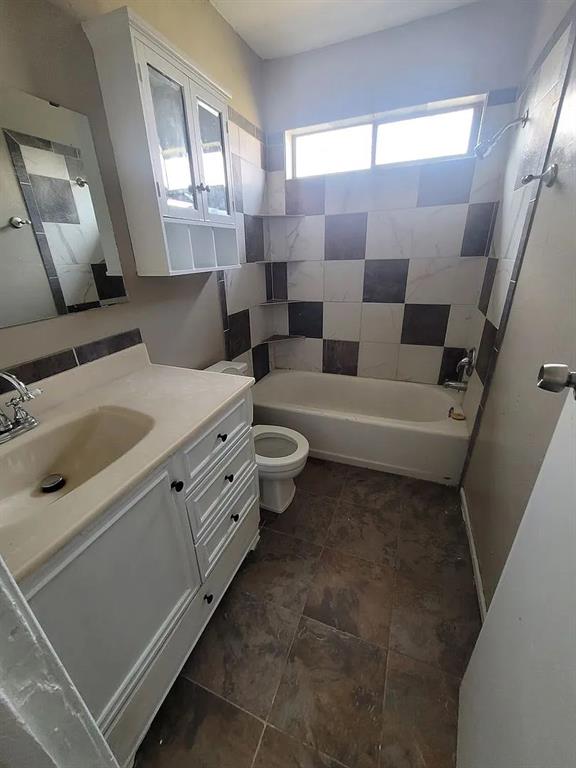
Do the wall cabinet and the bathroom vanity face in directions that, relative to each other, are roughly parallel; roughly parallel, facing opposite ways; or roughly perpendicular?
roughly parallel

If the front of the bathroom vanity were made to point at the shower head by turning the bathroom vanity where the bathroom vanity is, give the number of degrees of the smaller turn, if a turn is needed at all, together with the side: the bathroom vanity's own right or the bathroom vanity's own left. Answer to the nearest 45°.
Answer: approximately 45° to the bathroom vanity's own left

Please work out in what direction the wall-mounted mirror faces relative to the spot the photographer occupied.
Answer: facing the viewer and to the right of the viewer

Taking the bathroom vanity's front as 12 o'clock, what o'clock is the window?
The window is roughly at 10 o'clock from the bathroom vanity.

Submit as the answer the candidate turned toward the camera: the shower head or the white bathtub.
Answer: the white bathtub

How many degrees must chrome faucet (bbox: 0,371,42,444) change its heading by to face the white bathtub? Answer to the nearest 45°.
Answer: approximately 45° to its left

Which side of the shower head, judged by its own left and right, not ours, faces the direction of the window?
front

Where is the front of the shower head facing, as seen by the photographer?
facing to the left of the viewer

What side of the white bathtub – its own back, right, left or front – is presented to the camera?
front

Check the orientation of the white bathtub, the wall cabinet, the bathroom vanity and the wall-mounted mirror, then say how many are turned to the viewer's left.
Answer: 0

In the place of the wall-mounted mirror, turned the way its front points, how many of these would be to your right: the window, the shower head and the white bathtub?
0
